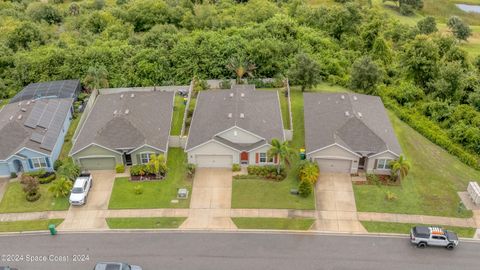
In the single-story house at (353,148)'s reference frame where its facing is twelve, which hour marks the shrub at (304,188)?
The shrub is roughly at 1 o'clock from the single-story house.

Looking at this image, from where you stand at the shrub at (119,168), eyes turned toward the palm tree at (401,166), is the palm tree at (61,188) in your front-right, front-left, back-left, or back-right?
back-right

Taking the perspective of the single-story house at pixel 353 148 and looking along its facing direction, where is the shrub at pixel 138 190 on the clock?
The shrub is roughly at 2 o'clock from the single-story house.

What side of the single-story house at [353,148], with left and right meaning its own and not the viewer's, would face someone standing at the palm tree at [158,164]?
right

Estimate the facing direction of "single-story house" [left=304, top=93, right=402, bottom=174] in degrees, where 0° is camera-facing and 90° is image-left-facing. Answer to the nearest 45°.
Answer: approximately 0°

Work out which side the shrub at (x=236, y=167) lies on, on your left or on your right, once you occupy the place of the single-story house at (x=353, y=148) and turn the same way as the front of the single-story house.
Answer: on your right

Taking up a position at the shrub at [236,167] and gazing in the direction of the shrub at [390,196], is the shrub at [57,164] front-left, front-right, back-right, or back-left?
back-right

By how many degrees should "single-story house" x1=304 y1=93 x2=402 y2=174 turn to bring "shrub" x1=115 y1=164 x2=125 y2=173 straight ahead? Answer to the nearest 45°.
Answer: approximately 90° to its right

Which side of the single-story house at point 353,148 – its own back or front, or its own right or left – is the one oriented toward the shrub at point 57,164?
right

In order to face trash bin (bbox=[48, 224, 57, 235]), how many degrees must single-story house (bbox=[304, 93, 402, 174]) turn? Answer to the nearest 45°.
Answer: approximately 45° to its right

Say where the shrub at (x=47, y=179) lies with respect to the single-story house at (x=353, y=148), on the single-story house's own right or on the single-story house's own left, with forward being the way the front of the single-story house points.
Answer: on the single-story house's own right

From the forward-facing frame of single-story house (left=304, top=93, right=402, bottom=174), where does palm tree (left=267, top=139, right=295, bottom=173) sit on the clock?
The palm tree is roughly at 2 o'clock from the single-story house.

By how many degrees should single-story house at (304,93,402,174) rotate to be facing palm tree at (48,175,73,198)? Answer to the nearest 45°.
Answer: approximately 45° to its right

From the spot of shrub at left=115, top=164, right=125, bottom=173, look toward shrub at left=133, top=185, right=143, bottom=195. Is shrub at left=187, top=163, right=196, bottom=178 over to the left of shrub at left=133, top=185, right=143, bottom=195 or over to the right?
left
